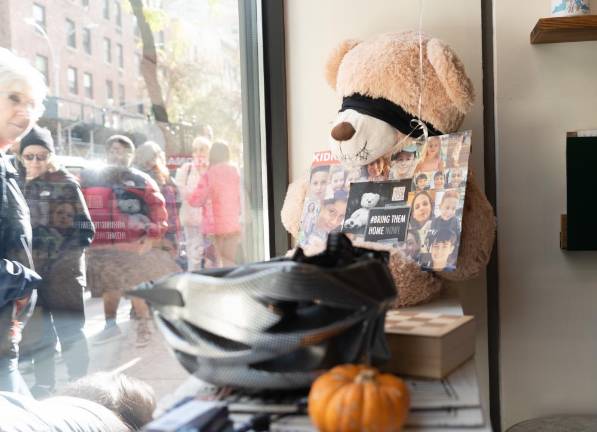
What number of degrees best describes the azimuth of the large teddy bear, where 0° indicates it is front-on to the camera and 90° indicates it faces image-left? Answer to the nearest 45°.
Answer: approximately 45°
